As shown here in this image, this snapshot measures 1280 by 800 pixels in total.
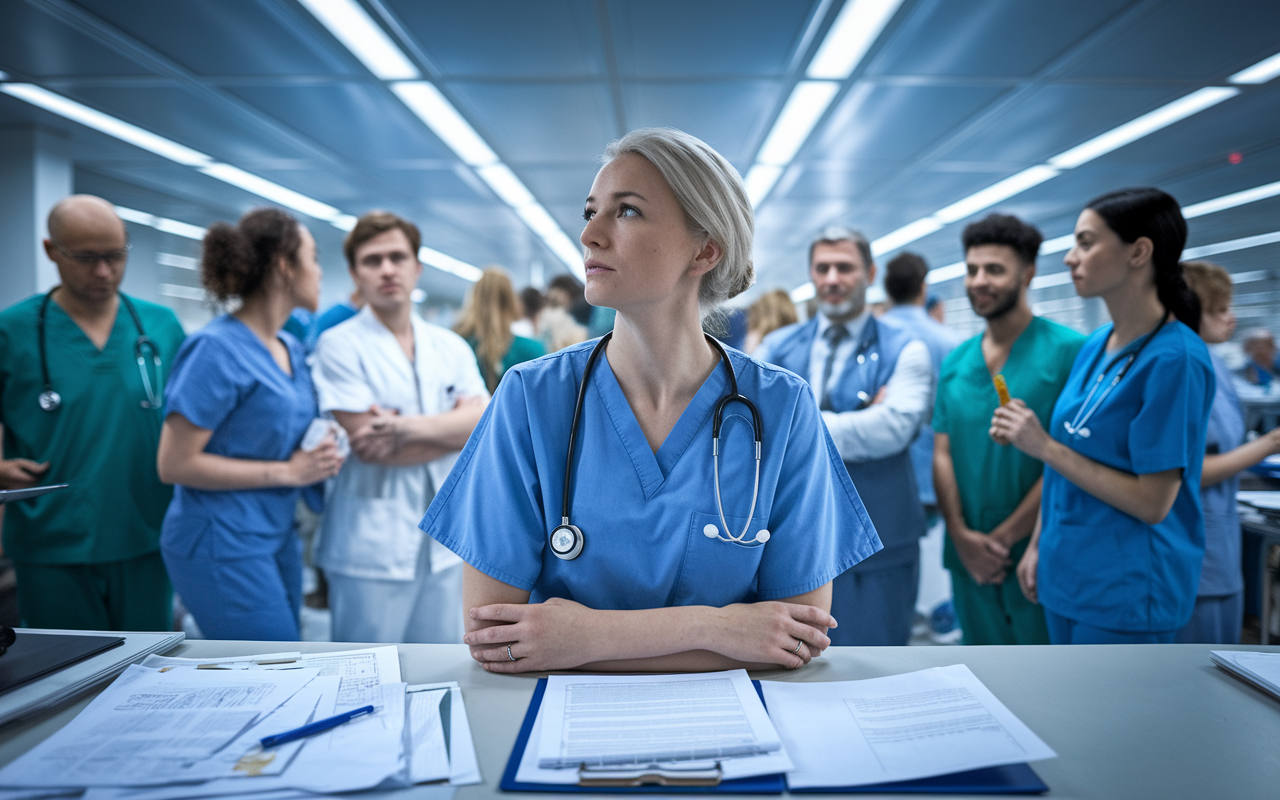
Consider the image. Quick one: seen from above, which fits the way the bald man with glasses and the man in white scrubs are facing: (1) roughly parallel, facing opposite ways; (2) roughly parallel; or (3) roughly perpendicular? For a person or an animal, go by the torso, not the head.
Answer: roughly parallel

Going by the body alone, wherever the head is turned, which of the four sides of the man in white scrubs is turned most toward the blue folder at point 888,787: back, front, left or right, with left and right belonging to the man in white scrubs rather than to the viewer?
front

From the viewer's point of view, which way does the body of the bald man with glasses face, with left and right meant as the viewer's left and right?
facing the viewer

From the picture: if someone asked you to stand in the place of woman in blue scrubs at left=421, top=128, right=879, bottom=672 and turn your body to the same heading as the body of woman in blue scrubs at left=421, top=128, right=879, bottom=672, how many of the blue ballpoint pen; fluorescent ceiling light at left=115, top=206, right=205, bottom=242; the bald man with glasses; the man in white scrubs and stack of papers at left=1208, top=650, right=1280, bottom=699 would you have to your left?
1

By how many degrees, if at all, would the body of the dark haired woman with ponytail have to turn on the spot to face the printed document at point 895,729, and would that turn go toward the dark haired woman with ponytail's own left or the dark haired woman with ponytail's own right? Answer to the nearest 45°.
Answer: approximately 45° to the dark haired woman with ponytail's own left

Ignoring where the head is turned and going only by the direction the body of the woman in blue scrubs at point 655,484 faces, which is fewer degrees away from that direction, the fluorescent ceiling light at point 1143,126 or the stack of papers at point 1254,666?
the stack of papers

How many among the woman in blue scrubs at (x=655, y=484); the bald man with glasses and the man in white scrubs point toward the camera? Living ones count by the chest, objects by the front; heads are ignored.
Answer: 3

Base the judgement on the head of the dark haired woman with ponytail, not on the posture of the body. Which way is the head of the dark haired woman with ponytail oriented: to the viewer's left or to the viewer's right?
to the viewer's left

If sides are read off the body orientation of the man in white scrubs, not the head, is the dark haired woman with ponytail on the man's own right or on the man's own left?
on the man's own left

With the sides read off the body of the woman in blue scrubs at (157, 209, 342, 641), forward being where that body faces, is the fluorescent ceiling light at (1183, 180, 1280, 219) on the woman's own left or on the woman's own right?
on the woman's own left

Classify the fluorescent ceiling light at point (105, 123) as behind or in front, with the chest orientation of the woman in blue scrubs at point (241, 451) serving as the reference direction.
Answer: behind

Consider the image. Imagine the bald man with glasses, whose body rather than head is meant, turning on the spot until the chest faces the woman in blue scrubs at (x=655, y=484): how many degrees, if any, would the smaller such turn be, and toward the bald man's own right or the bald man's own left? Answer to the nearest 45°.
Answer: approximately 45° to the bald man's own left

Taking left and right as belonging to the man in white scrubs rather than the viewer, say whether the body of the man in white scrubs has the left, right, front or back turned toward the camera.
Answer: front

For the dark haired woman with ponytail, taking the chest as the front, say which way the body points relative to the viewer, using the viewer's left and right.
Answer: facing the viewer and to the left of the viewer

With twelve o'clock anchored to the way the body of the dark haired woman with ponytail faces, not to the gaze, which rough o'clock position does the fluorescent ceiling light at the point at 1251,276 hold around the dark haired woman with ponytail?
The fluorescent ceiling light is roughly at 5 o'clock from the dark haired woman with ponytail.

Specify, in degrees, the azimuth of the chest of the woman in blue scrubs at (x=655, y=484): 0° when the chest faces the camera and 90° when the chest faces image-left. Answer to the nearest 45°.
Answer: approximately 0°

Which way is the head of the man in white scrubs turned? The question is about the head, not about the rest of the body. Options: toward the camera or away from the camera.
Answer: toward the camera

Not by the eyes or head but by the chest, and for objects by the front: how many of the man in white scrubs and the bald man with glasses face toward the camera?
2
